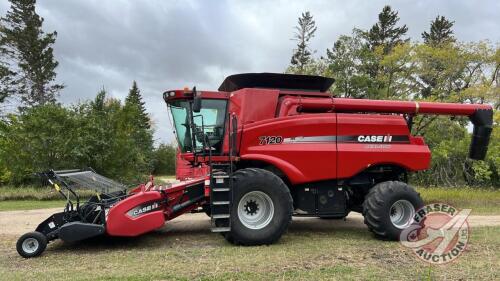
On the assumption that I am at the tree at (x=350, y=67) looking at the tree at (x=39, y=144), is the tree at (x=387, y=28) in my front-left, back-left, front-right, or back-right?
back-right

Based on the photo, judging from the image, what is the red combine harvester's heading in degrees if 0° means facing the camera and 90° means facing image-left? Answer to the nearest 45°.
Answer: approximately 90°

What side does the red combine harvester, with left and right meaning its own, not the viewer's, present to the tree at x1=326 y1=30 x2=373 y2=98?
right

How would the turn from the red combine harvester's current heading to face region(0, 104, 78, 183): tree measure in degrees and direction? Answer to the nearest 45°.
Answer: approximately 45° to its right

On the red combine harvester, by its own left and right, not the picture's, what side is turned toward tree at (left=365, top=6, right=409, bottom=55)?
right
